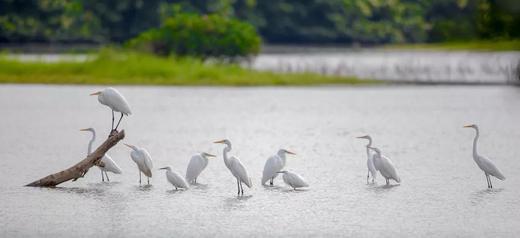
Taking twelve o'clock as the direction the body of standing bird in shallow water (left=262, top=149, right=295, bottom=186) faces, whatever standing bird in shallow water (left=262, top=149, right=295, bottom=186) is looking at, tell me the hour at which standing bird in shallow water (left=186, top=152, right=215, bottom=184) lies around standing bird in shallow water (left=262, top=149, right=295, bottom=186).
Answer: standing bird in shallow water (left=186, top=152, right=215, bottom=184) is roughly at 6 o'clock from standing bird in shallow water (left=262, top=149, right=295, bottom=186).

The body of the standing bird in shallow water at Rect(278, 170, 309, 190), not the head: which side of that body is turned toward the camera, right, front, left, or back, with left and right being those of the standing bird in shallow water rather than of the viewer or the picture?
left

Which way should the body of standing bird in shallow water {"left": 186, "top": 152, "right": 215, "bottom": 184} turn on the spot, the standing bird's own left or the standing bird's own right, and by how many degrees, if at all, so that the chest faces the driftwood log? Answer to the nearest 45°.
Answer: approximately 180°

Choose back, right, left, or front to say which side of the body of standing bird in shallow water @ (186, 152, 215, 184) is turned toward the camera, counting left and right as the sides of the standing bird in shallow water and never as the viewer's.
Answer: right

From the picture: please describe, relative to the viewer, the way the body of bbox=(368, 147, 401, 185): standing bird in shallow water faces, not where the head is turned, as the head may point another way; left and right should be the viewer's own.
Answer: facing to the left of the viewer

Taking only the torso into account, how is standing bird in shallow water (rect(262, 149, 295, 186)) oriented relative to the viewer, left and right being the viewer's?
facing to the right of the viewer

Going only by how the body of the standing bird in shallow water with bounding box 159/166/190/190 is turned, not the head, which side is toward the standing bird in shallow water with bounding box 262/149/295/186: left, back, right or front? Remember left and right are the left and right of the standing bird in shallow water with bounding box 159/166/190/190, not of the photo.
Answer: back

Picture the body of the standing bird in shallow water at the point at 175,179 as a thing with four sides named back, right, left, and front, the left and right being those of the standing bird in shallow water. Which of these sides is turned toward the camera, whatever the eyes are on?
left

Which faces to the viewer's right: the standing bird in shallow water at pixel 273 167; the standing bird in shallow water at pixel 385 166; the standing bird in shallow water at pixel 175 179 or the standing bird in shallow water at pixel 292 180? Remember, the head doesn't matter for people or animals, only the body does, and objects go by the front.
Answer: the standing bird in shallow water at pixel 273 167

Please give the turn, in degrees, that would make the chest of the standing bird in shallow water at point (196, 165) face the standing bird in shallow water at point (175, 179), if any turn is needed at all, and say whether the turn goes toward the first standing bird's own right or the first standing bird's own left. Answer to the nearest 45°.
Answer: approximately 135° to the first standing bird's own right

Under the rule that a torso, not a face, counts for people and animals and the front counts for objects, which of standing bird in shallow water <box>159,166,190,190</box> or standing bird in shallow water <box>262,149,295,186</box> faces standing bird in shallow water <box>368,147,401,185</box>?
standing bird in shallow water <box>262,149,295,186</box>

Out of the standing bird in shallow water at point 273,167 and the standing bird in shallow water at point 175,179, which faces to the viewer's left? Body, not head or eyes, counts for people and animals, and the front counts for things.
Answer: the standing bird in shallow water at point 175,179

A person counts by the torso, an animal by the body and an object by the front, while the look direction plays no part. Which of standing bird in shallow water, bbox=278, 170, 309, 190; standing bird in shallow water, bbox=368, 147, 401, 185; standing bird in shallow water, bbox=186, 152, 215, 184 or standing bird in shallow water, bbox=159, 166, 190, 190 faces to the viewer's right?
standing bird in shallow water, bbox=186, 152, 215, 184

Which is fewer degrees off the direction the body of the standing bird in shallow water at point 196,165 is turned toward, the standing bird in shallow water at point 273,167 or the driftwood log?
the standing bird in shallow water
